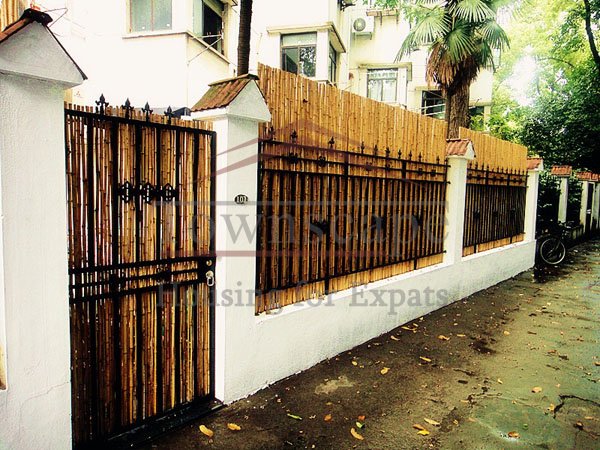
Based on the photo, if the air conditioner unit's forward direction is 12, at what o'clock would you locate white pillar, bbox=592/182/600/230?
The white pillar is roughly at 9 o'clock from the air conditioner unit.

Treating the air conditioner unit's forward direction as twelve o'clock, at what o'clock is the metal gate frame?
The metal gate frame is roughly at 12 o'clock from the air conditioner unit.

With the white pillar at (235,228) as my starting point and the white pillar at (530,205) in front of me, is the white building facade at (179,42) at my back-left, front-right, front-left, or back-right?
front-left

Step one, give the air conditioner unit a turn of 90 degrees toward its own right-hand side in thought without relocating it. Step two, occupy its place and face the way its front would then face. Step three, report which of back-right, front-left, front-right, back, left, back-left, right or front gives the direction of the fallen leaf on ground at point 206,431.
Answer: left

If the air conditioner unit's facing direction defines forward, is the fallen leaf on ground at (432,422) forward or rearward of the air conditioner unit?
forward

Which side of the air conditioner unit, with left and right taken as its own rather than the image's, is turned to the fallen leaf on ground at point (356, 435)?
front

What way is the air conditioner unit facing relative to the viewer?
toward the camera

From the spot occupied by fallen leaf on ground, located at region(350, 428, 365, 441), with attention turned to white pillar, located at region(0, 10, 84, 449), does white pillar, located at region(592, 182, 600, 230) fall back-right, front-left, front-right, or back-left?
back-right

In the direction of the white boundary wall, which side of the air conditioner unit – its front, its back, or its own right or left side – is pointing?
front

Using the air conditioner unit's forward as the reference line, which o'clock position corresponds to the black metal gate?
The black metal gate is roughly at 12 o'clock from the air conditioner unit.

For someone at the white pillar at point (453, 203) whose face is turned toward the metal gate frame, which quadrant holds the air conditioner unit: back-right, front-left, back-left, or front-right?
back-right

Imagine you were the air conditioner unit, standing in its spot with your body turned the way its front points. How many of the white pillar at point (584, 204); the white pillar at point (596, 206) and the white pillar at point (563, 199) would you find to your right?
0

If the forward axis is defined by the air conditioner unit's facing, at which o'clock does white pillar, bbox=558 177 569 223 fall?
The white pillar is roughly at 10 o'clock from the air conditioner unit.

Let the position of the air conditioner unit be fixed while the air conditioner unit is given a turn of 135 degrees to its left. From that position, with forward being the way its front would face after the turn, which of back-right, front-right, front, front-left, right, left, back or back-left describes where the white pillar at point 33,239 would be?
back-right

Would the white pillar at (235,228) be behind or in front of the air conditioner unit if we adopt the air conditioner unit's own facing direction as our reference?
in front
